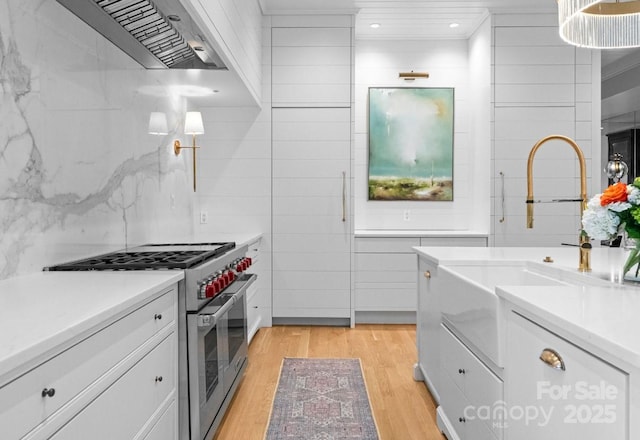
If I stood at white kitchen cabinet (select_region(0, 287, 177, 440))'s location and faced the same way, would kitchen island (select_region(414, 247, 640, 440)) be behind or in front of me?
in front

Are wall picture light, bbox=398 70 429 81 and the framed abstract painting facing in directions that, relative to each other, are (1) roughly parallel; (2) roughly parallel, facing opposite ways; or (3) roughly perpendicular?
roughly parallel

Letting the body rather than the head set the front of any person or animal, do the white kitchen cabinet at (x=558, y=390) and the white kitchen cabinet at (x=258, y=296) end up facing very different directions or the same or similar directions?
very different directions

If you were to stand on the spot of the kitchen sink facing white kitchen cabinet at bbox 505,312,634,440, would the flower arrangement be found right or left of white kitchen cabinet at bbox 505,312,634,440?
left

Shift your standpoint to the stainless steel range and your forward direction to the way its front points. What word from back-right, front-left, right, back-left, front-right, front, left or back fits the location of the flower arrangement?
front-right

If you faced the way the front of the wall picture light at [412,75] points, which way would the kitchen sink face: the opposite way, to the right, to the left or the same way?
to the right

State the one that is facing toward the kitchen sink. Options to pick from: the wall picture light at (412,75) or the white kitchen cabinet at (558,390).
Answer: the wall picture light

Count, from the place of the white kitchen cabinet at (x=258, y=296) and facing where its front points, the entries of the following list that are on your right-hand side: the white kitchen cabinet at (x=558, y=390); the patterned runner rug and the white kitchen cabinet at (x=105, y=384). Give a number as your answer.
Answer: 3

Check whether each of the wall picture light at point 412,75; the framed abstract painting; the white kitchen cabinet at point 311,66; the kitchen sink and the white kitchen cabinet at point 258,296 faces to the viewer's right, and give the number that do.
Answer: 1

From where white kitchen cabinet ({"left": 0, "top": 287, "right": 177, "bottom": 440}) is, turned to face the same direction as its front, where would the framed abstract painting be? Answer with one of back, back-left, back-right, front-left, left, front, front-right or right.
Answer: left

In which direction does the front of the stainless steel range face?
to the viewer's right

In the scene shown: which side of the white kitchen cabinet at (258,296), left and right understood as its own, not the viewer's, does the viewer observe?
right

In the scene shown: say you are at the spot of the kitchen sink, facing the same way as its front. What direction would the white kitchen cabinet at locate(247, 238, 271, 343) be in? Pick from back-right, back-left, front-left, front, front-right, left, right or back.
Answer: front-right

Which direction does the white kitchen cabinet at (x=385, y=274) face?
toward the camera

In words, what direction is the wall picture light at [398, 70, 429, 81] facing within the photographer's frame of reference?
facing the viewer

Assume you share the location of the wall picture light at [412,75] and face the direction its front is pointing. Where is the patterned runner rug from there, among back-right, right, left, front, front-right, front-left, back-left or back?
front

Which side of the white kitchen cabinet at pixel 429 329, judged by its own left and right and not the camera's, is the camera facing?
left
